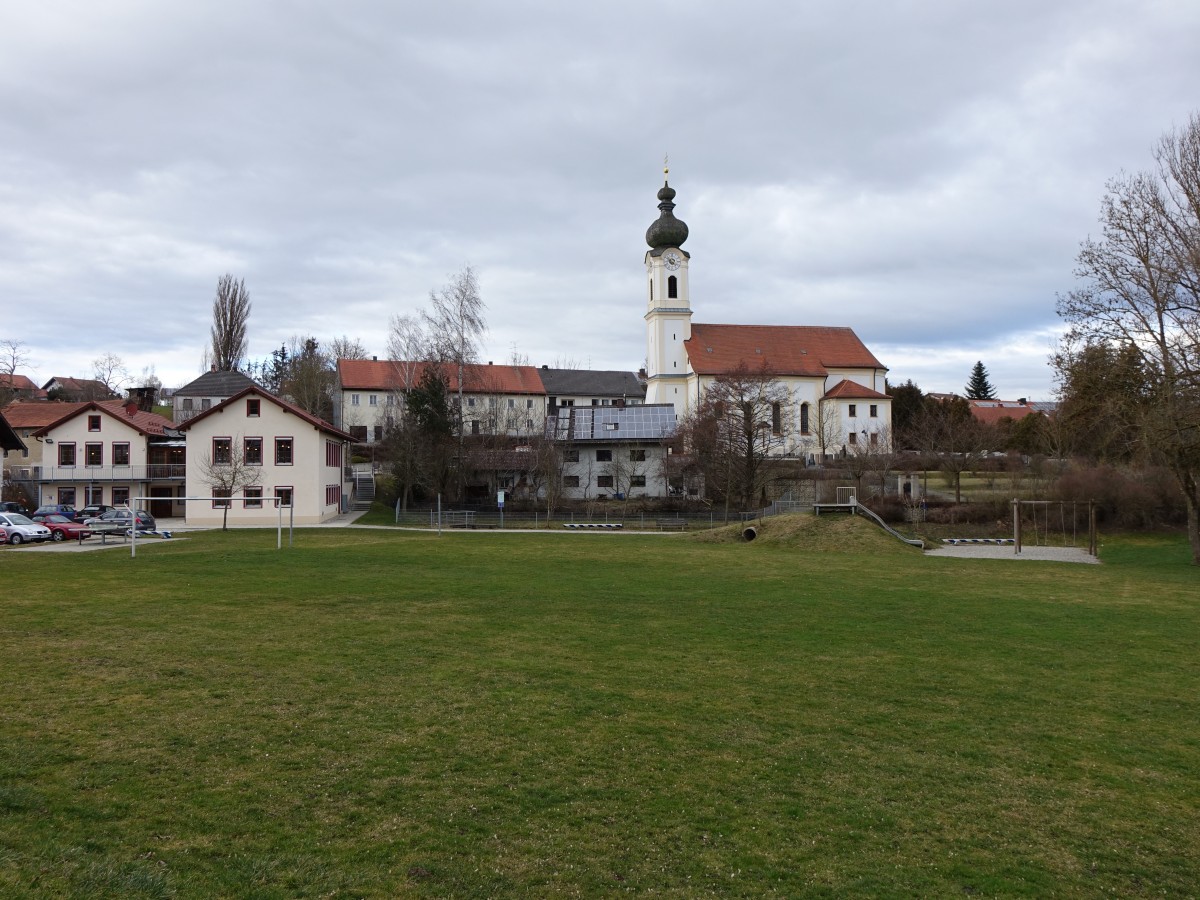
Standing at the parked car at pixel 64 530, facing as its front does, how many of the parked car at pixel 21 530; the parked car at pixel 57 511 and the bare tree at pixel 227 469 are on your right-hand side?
1

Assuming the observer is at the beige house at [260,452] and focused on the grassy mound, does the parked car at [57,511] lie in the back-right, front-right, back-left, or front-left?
back-right

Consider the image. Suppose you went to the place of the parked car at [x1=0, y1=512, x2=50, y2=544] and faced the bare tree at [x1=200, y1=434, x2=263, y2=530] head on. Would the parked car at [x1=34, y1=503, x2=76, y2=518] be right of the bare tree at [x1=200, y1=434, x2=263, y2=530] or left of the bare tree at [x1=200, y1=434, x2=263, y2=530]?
left

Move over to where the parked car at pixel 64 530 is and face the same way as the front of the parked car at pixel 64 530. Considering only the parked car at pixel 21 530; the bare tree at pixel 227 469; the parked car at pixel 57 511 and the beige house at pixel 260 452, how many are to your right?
1
